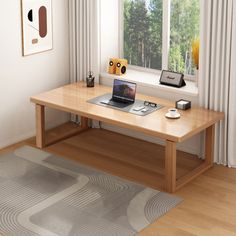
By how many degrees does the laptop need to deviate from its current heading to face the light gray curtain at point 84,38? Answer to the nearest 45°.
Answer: approximately 90° to its right

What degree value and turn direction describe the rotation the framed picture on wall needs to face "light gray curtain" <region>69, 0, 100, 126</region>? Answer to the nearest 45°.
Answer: approximately 45° to its left

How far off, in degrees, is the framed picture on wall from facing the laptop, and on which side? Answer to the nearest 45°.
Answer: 0° — it already faces it

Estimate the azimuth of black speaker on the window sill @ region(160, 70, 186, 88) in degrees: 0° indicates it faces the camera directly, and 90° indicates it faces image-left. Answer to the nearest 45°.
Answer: approximately 45°

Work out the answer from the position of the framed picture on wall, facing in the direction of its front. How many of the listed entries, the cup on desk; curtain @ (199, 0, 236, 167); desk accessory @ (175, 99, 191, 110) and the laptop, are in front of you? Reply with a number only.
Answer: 4

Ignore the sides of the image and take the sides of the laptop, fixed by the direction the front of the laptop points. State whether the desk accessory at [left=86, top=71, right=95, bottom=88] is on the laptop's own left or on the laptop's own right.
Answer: on the laptop's own right

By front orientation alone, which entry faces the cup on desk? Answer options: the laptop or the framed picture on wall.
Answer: the framed picture on wall

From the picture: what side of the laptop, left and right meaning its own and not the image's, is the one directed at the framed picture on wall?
right

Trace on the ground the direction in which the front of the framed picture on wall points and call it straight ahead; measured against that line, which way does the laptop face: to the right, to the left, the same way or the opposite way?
to the right

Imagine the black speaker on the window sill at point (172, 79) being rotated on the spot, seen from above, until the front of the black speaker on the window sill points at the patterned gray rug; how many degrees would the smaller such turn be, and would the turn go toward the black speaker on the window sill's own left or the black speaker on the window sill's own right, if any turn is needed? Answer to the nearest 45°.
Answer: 0° — it already faces it

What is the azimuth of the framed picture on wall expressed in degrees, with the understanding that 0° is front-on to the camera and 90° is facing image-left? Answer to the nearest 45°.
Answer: approximately 315°
